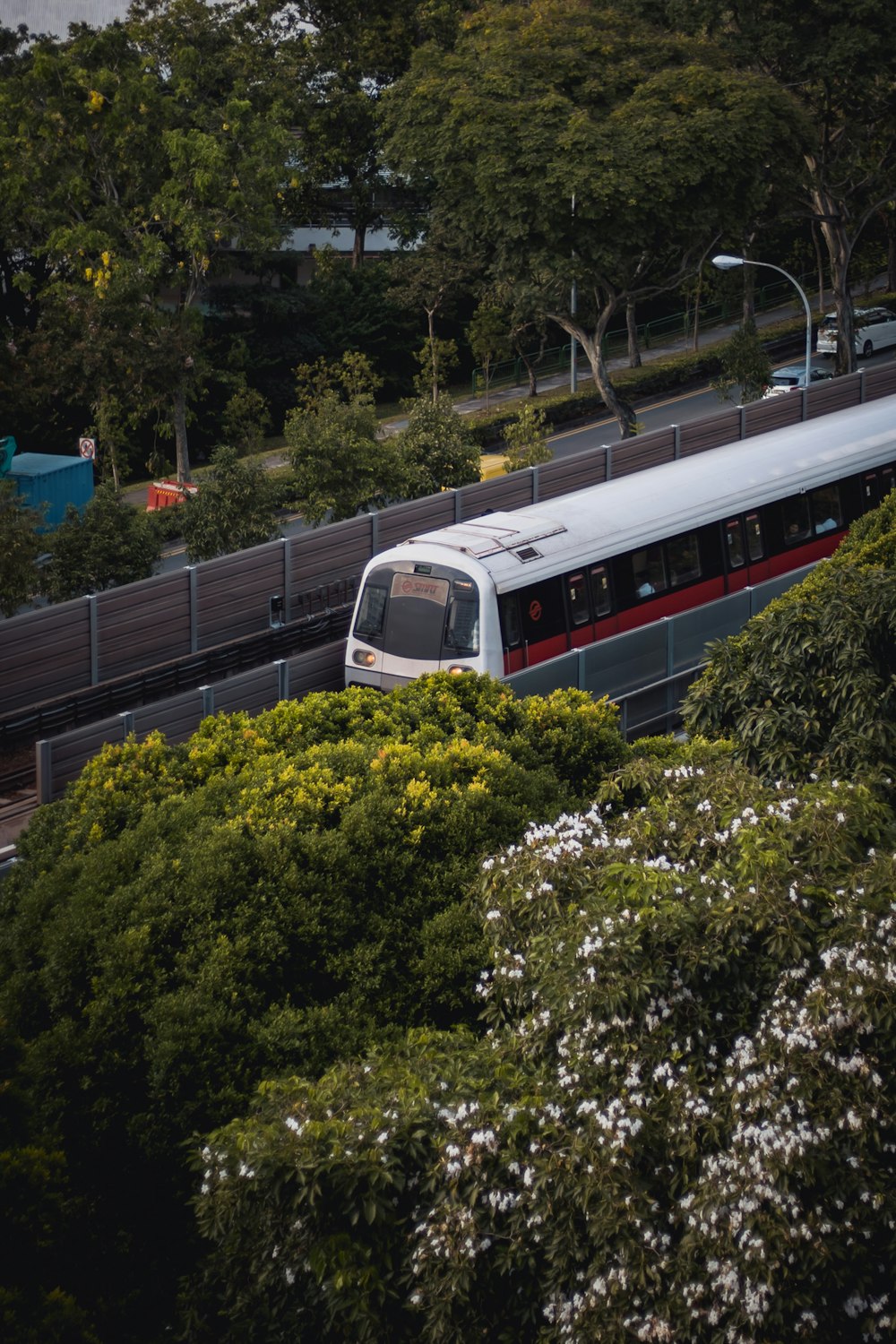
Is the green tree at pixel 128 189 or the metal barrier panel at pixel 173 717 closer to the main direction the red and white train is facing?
the metal barrier panel

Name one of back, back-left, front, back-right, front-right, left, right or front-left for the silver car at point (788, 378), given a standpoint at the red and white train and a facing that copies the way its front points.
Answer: back-right

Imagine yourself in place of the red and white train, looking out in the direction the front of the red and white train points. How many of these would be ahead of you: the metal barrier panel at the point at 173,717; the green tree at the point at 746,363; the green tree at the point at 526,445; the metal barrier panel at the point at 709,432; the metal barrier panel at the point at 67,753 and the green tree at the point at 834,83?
2

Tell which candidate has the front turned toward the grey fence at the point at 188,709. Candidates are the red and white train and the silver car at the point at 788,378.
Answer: the red and white train

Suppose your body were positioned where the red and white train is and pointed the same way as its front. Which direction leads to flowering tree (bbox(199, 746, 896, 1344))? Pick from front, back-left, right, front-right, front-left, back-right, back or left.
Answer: front-left

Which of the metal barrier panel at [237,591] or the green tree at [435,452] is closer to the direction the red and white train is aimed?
the metal barrier panel

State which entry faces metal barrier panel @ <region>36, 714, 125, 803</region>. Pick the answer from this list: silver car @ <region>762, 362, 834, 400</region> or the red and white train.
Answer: the red and white train

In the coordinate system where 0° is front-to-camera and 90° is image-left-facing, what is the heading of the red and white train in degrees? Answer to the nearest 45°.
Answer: approximately 45°

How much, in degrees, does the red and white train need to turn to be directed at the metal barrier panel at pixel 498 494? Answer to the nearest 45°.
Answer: approximately 135° to its right
